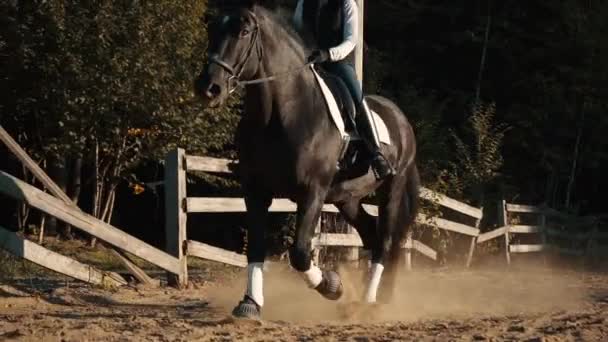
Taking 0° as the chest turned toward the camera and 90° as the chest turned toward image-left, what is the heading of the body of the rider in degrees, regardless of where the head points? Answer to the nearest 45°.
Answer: approximately 45°

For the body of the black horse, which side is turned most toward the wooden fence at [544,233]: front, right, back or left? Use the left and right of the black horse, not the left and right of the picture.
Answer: back

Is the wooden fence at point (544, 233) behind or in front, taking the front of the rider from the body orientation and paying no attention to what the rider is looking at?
behind

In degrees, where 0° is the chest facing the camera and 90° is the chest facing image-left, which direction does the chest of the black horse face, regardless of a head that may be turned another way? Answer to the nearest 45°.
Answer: approximately 45°
